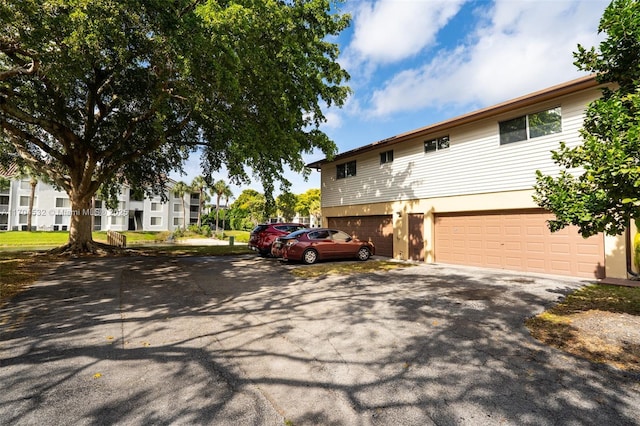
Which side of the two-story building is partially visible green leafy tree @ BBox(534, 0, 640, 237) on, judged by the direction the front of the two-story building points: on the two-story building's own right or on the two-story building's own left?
on the two-story building's own left

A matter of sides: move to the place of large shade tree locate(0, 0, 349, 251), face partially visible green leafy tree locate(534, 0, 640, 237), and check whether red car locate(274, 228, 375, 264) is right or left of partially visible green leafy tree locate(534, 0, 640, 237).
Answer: left

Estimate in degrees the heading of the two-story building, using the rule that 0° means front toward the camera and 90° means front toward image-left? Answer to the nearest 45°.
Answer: approximately 45°

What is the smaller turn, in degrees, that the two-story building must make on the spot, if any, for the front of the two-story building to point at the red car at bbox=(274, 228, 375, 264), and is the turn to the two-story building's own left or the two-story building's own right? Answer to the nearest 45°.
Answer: approximately 45° to the two-story building's own right

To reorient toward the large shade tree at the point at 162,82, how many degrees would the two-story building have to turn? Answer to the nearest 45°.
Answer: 0° — it already faces it
